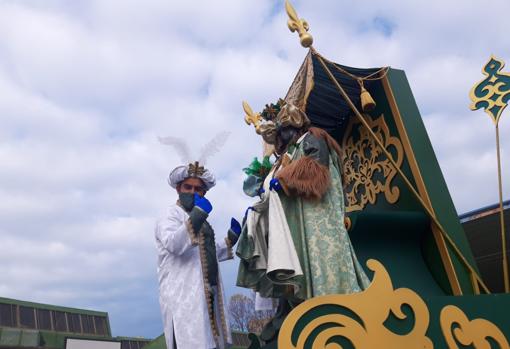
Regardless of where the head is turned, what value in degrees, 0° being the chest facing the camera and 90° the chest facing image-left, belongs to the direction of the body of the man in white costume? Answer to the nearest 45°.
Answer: approximately 315°
